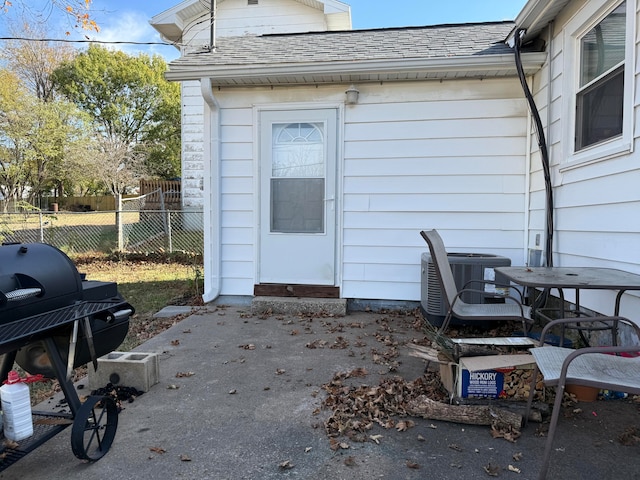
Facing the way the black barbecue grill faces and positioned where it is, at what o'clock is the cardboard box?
The cardboard box is roughly at 11 o'clock from the black barbecue grill.

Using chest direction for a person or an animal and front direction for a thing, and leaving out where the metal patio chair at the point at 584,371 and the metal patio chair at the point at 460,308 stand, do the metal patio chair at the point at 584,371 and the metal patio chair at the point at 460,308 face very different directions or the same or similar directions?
very different directions

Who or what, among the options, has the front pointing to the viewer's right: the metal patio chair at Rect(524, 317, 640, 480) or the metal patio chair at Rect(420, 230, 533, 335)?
the metal patio chair at Rect(420, 230, 533, 335)

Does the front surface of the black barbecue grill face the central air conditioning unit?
no

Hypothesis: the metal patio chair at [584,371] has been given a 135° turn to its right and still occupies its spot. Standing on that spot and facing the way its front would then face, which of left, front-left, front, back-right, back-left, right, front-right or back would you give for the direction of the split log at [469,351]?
left

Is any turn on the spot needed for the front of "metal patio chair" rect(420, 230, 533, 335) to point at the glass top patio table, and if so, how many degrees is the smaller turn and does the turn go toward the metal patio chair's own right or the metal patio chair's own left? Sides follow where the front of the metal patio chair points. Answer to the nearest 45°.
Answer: approximately 45° to the metal patio chair's own right

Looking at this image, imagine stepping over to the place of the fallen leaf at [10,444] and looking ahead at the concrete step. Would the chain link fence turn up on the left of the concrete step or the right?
left

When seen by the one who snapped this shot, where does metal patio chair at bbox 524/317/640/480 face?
facing to the left of the viewer

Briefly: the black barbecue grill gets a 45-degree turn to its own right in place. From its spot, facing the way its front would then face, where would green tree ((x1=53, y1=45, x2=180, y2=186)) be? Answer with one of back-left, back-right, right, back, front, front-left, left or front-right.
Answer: back

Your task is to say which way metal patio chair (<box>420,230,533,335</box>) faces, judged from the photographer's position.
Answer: facing to the right of the viewer

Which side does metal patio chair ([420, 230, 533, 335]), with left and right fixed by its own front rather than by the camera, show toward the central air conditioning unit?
left

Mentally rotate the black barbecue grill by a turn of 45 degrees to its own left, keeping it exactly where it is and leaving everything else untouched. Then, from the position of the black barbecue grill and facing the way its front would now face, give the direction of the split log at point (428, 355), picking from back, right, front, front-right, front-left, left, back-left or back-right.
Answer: front

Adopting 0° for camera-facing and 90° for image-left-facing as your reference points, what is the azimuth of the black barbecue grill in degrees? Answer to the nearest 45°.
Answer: approximately 315°

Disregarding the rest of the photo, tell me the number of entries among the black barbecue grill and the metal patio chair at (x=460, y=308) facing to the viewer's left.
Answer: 0

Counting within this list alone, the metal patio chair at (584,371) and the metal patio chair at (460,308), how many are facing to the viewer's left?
1

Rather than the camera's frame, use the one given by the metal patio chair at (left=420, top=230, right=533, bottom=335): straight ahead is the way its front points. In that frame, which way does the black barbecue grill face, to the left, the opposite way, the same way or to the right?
the same way

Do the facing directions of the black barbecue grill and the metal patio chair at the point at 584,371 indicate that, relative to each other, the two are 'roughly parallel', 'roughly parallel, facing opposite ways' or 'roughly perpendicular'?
roughly parallel, facing opposite ways
